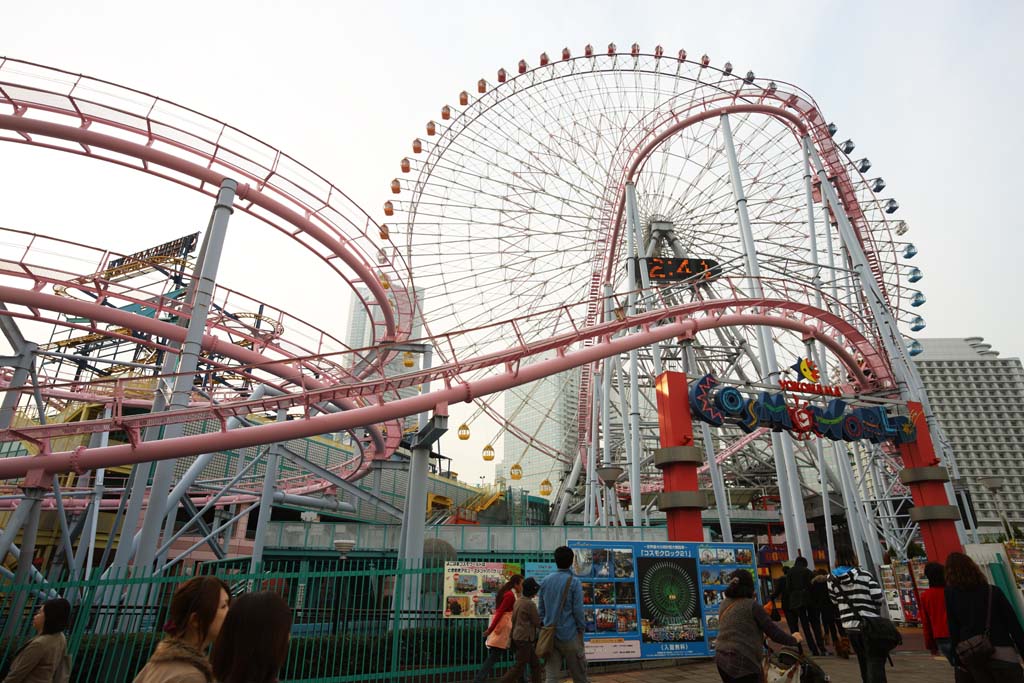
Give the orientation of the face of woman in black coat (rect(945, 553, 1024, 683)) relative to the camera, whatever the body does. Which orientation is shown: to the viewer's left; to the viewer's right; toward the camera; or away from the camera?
away from the camera

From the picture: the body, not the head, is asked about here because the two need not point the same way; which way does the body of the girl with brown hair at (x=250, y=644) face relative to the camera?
away from the camera

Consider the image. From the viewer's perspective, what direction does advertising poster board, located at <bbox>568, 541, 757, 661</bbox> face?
toward the camera

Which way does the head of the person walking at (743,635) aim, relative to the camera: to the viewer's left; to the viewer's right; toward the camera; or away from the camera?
away from the camera

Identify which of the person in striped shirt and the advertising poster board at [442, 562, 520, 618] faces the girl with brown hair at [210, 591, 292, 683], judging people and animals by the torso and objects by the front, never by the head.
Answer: the advertising poster board

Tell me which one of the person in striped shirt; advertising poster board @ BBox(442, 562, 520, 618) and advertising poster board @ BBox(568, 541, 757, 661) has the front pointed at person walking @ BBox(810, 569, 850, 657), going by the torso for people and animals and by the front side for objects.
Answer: the person in striped shirt

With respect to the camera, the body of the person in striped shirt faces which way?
away from the camera

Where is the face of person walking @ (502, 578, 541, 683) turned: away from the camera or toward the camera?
away from the camera

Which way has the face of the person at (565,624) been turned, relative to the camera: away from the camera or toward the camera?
away from the camera

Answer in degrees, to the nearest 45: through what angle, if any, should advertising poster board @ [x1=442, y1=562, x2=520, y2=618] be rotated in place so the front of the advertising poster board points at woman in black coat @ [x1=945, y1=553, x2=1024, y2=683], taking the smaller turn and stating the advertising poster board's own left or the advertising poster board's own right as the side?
approximately 45° to the advertising poster board's own left

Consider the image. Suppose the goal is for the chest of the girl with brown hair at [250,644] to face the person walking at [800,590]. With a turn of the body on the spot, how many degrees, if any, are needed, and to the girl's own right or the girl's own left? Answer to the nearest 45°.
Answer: approximately 45° to the girl's own right

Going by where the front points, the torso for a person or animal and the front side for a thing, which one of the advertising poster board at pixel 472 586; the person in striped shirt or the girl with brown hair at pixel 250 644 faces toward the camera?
the advertising poster board

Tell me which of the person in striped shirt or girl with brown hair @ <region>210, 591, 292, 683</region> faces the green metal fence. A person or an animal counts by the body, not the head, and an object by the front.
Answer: the girl with brown hair

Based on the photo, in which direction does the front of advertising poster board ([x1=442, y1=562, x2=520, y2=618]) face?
toward the camera

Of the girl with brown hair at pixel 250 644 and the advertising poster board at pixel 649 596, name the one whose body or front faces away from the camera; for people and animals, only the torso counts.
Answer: the girl with brown hair

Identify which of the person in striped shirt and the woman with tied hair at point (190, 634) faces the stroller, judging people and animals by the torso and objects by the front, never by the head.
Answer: the woman with tied hair

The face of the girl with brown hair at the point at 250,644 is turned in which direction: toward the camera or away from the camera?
away from the camera
